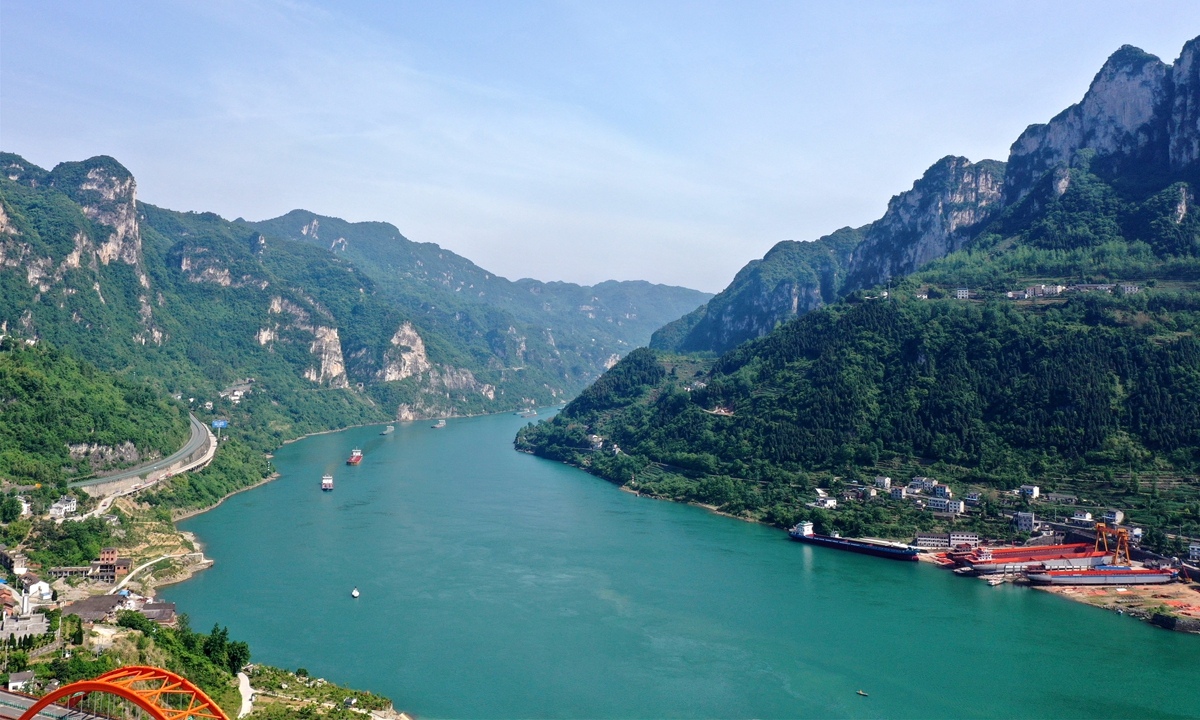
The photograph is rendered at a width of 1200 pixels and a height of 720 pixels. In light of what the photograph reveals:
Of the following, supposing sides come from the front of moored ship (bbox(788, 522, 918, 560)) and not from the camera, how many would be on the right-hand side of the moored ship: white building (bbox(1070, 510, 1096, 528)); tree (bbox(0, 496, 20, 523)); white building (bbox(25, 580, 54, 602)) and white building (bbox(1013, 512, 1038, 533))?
2

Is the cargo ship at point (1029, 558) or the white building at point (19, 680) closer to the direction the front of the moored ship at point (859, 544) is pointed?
the cargo ship

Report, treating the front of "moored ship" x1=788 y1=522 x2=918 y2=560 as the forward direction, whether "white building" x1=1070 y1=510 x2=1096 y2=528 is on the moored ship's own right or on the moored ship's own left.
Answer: on the moored ship's own left

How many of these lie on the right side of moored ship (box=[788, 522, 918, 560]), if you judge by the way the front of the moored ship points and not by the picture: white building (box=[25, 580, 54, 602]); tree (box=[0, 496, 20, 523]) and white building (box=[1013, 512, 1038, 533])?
2

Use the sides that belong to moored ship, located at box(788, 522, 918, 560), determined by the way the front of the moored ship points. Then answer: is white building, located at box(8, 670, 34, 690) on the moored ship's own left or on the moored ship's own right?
on the moored ship's own right

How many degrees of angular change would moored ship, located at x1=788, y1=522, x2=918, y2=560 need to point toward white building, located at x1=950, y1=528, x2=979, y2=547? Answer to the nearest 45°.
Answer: approximately 45° to its left

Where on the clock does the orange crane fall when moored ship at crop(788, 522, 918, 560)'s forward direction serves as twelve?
The orange crane is roughly at 11 o'clock from the moored ship.

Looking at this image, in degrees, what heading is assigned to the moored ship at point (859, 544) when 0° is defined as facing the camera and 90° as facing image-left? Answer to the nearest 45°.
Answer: approximately 315°

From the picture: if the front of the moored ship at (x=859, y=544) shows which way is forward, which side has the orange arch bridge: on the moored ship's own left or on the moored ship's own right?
on the moored ship's own right
